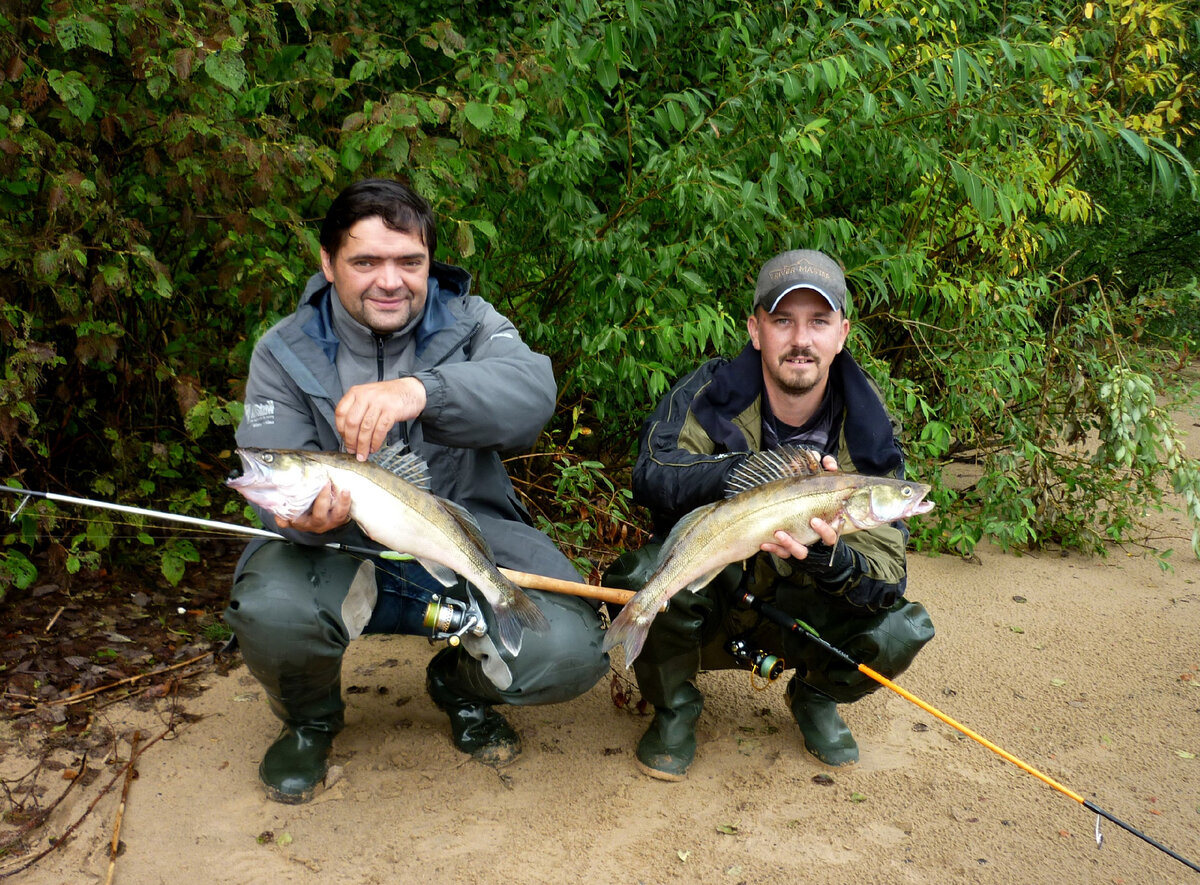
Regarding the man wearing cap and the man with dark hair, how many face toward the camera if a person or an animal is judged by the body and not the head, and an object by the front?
2

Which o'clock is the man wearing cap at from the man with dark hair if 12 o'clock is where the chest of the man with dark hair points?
The man wearing cap is roughly at 9 o'clock from the man with dark hair.

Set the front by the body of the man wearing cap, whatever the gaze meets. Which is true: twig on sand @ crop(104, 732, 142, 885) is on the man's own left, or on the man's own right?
on the man's own right

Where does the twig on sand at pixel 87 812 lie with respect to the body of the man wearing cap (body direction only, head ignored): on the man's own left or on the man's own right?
on the man's own right

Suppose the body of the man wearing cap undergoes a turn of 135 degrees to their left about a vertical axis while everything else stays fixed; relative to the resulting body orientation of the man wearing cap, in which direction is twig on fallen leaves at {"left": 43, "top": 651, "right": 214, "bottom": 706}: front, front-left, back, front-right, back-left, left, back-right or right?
back-left

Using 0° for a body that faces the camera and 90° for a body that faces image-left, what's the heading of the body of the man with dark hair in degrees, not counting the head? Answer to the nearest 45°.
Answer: approximately 0°

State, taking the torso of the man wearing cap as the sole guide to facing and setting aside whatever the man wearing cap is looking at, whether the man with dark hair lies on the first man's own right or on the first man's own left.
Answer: on the first man's own right

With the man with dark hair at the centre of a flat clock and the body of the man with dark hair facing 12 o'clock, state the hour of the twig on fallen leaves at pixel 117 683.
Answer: The twig on fallen leaves is roughly at 4 o'clock from the man with dark hair.

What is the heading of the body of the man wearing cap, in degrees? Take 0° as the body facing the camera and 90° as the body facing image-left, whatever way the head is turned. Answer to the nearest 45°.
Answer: approximately 0°
